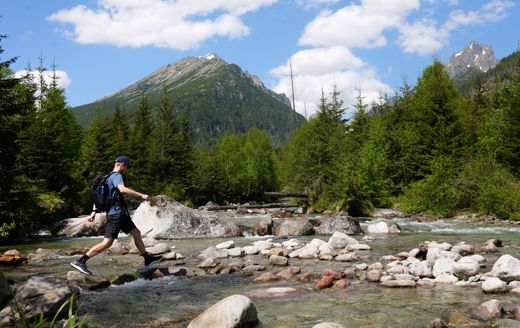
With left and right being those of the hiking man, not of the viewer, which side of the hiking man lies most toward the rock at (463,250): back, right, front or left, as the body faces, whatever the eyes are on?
front

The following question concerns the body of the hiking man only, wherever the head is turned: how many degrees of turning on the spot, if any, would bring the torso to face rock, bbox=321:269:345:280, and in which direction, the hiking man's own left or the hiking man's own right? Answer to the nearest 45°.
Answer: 0° — they already face it

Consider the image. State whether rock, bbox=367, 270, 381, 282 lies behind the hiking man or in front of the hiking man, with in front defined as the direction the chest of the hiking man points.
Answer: in front

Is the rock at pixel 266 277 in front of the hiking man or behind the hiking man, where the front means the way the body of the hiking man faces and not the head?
in front

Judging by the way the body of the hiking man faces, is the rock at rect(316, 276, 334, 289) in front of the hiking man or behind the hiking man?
in front

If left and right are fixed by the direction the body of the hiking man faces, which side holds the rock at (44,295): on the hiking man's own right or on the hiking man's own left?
on the hiking man's own right

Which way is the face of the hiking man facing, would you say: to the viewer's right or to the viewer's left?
to the viewer's right

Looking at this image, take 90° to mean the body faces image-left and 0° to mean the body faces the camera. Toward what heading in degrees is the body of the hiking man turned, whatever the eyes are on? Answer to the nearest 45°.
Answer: approximately 270°

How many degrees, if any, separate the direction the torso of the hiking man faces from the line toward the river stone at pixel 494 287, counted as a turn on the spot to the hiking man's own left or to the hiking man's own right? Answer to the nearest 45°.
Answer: approximately 45° to the hiking man's own right

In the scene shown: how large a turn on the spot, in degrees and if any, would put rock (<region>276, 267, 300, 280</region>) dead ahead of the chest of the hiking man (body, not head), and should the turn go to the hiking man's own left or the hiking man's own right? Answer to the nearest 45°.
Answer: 0° — they already face it

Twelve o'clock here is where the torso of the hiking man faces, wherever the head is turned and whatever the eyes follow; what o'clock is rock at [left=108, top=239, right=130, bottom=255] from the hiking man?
The rock is roughly at 9 o'clock from the hiking man.

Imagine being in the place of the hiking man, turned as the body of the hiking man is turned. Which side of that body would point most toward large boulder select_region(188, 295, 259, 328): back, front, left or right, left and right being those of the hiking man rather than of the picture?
right
